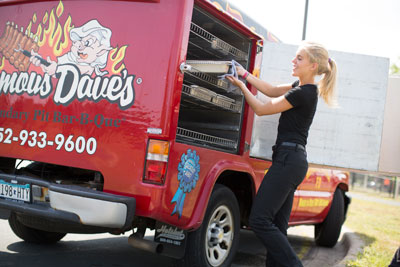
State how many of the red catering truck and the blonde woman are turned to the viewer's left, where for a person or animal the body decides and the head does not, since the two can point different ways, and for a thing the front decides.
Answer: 1

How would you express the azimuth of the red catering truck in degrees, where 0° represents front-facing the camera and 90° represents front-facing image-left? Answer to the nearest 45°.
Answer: approximately 225°

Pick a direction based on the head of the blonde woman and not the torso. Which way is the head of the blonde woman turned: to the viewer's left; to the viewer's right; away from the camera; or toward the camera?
to the viewer's left

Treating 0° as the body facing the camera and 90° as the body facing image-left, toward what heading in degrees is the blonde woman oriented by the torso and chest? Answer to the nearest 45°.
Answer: approximately 90°

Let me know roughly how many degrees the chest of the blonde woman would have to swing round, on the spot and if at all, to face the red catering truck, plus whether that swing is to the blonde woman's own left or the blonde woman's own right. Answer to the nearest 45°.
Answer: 0° — they already face it
